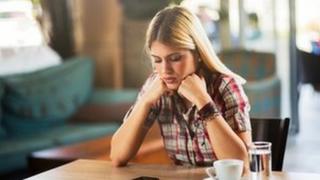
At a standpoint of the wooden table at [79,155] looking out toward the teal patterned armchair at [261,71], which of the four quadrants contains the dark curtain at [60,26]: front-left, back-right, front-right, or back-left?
front-left

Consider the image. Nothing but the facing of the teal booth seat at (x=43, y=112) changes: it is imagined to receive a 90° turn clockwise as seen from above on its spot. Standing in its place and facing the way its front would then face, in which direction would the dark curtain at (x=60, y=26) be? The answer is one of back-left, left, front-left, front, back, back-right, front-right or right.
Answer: back-right

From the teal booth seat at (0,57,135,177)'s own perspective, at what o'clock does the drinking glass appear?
The drinking glass is roughly at 1 o'clock from the teal booth seat.

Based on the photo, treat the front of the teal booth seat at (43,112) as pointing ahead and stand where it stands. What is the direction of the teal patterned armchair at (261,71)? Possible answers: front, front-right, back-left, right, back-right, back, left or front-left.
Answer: front-left

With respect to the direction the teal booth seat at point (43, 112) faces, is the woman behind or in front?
in front

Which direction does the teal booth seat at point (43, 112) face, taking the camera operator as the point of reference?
facing the viewer and to the right of the viewer

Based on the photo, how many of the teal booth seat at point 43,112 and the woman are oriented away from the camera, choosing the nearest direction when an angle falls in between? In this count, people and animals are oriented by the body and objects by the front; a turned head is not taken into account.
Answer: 0

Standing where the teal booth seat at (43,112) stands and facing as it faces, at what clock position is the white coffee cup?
The white coffee cup is roughly at 1 o'clock from the teal booth seat.
